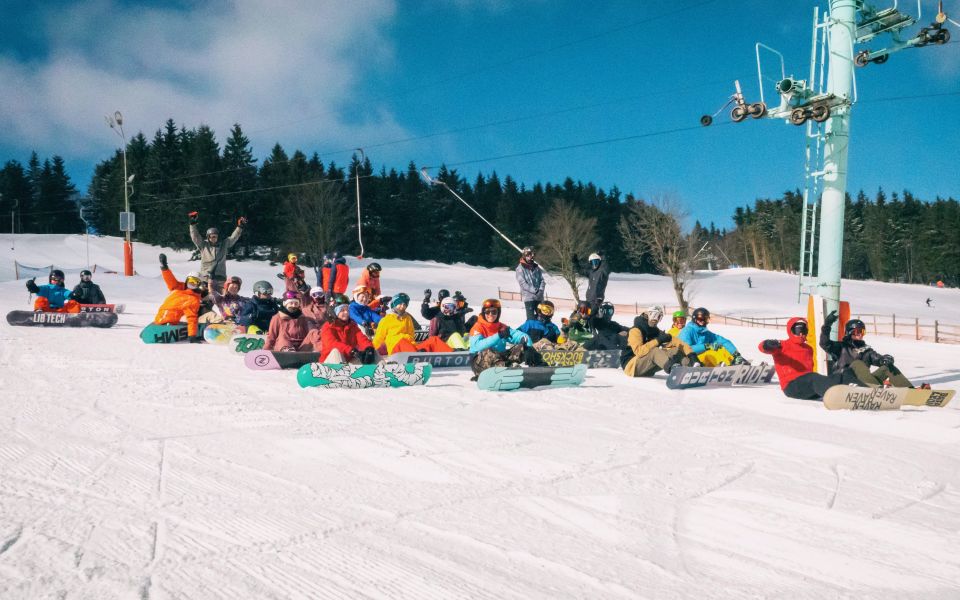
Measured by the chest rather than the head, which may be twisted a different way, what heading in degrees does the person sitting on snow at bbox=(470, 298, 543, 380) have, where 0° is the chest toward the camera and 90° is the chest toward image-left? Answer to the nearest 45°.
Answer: approximately 315°

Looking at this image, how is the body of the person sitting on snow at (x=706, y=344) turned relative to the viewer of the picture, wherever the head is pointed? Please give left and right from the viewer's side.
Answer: facing the viewer and to the right of the viewer

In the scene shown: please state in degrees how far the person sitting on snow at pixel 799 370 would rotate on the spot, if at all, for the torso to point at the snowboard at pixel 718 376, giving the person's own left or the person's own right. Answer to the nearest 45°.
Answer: approximately 135° to the person's own right

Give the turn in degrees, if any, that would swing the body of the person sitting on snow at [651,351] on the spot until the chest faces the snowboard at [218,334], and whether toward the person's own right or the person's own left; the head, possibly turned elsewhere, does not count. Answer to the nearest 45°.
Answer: approximately 135° to the person's own right

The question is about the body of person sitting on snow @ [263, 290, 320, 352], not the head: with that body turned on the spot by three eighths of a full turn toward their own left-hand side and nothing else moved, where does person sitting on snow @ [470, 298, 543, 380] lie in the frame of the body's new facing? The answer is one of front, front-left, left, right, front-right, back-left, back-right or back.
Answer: right

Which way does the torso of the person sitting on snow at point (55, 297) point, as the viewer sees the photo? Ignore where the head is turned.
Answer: toward the camera

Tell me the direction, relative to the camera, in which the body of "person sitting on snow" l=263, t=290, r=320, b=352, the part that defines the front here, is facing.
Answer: toward the camera

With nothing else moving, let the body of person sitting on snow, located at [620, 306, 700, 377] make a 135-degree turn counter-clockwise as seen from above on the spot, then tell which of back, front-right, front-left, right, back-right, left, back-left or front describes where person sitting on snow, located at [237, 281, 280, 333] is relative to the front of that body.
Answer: left

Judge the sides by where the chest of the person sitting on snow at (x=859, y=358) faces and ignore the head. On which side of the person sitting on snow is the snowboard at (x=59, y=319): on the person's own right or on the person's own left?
on the person's own right

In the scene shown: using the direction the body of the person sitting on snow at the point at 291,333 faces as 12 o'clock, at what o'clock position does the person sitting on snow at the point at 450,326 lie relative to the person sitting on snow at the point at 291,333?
the person sitting on snow at the point at 450,326 is roughly at 8 o'clock from the person sitting on snow at the point at 291,333.

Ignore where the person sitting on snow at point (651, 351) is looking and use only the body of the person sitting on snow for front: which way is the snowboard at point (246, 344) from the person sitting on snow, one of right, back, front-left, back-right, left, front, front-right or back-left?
back-right
